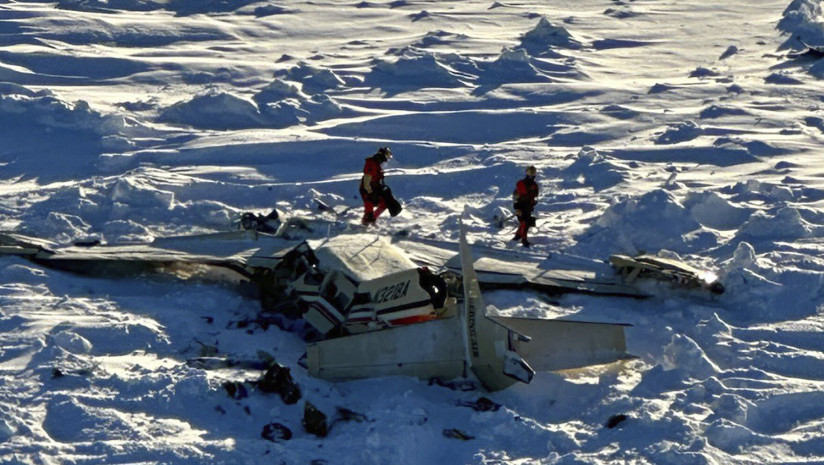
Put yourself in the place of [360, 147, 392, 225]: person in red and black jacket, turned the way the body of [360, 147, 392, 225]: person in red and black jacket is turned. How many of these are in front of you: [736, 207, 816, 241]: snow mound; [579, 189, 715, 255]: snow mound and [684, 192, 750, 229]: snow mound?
3

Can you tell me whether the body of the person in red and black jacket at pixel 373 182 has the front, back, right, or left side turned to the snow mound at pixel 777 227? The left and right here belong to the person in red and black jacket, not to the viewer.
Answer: front

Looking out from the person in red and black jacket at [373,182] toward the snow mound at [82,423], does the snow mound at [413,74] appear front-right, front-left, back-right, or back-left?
back-right

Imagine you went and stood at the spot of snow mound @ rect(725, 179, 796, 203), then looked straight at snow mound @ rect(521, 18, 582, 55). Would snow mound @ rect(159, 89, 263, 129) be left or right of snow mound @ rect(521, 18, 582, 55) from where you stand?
left

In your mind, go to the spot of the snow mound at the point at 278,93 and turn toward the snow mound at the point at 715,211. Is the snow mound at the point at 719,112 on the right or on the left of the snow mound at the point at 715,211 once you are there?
left

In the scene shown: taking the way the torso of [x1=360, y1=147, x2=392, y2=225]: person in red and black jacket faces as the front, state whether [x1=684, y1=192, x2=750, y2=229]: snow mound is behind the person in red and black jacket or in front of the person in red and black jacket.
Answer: in front

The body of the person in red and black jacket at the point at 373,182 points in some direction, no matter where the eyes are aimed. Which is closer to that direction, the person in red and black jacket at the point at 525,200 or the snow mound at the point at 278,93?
the person in red and black jacket

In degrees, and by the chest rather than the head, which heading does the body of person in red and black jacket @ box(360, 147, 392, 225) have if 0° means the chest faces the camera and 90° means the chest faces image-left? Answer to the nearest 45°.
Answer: approximately 270°

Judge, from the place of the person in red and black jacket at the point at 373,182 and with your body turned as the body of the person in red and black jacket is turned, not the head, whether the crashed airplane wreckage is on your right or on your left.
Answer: on your right

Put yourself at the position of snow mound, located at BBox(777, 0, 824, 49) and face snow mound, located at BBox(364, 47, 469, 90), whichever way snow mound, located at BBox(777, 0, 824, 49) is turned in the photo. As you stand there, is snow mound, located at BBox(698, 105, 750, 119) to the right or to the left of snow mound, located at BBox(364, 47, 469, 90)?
left

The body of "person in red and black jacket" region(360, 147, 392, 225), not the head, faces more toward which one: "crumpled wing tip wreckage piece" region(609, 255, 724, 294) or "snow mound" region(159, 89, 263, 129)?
the crumpled wing tip wreckage piece

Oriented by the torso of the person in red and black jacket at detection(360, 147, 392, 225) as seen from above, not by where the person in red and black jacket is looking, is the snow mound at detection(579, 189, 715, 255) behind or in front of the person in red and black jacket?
in front
